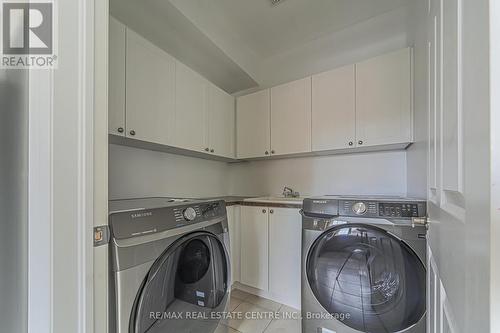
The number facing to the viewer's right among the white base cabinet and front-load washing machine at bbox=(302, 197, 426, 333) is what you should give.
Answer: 0

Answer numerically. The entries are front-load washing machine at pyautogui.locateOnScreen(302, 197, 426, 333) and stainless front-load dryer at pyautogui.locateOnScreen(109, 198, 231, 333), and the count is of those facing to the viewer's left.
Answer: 0

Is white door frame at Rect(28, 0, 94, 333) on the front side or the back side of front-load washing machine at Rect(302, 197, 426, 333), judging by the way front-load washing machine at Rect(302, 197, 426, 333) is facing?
on the front side

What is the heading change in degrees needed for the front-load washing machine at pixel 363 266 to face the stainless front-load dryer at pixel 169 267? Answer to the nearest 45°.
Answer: approximately 45° to its right

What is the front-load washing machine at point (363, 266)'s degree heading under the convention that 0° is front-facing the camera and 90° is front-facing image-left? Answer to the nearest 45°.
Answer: approximately 0°

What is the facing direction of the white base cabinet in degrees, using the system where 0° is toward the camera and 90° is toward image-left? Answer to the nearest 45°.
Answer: approximately 45°

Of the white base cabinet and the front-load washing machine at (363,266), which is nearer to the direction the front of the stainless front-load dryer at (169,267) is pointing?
the front-load washing machine

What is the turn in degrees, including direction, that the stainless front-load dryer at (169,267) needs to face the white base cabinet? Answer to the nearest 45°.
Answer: approximately 90° to its left

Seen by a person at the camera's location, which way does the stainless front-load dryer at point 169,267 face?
facing the viewer and to the right of the viewer
